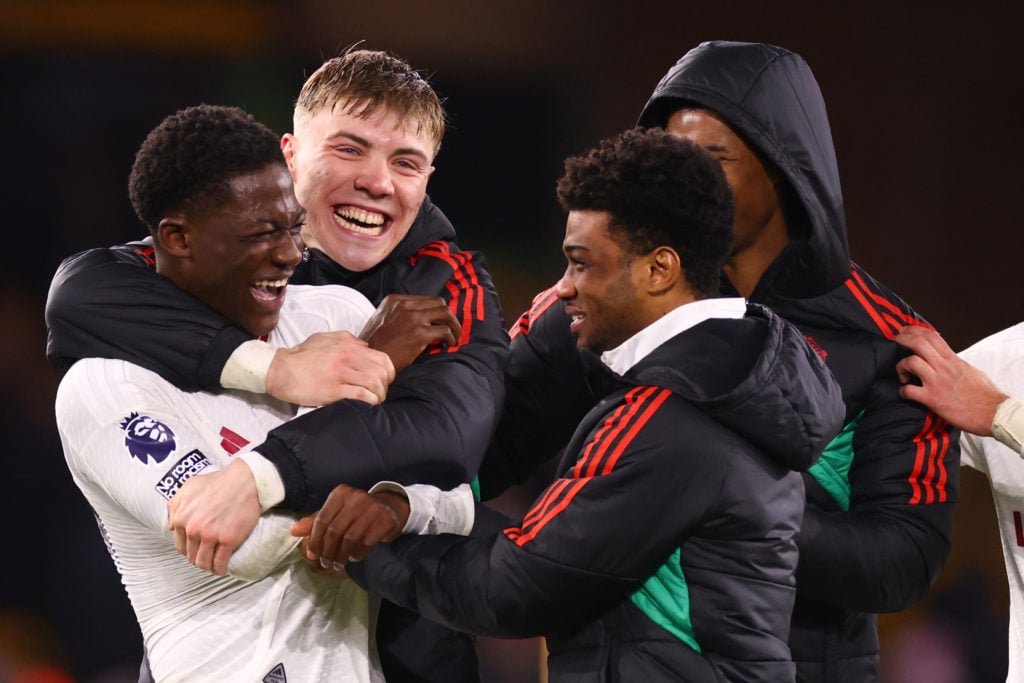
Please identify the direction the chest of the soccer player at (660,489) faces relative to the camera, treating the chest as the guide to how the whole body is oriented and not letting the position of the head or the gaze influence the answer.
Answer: to the viewer's left

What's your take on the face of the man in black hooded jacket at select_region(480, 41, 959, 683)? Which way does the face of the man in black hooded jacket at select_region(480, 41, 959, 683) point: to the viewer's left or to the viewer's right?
to the viewer's left

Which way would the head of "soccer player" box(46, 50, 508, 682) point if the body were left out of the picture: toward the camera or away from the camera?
toward the camera

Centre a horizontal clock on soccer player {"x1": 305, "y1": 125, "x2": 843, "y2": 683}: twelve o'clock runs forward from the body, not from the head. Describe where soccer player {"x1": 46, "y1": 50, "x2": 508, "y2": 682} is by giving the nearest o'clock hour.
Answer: soccer player {"x1": 46, "y1": 50, "x2": 508, "y2": 682} is roughly at 1 o'clock from soccer player {"x1": 305, "y1": 125, "x2": 843, "y2": 683}.

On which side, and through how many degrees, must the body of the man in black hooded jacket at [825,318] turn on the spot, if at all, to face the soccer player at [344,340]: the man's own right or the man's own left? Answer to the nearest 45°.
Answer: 0° — they already face them

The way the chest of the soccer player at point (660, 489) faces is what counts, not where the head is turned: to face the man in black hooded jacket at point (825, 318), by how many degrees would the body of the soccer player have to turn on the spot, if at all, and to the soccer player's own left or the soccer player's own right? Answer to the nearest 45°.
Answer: approximately 135° to the soccer player's own right

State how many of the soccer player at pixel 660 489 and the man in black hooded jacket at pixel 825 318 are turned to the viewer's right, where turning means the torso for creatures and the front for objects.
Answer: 0

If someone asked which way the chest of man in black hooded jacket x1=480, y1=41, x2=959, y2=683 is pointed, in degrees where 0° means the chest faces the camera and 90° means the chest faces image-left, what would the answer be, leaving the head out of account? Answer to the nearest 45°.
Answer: approximately 45°

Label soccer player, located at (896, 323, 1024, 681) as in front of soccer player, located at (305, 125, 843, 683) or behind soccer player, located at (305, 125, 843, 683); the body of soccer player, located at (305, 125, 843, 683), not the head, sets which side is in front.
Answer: behind

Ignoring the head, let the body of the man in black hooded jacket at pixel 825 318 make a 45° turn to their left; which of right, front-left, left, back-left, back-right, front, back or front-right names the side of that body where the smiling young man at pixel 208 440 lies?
front-right

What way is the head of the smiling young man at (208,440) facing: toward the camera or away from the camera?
toward the camera

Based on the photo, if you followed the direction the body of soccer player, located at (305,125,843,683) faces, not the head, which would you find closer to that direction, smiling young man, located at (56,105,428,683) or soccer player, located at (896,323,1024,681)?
the smiling young man
